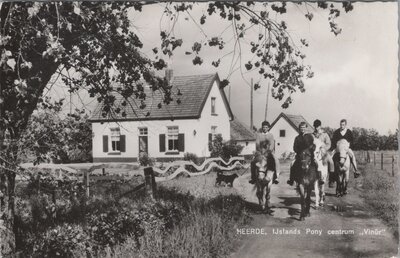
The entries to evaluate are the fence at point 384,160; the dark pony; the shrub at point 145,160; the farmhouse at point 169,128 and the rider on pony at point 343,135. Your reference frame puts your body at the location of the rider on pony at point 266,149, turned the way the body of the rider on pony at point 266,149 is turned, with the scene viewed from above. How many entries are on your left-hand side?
3

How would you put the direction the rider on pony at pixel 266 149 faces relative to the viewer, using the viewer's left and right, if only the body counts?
facing the viewer

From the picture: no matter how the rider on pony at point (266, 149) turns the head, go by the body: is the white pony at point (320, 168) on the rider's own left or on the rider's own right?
on the rider's own left

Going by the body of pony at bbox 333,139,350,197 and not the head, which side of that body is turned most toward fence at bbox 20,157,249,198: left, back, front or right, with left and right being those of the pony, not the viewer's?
right

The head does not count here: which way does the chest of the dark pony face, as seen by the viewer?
toward the camera

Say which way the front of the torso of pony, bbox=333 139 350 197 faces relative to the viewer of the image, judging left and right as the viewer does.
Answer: facing the viewer

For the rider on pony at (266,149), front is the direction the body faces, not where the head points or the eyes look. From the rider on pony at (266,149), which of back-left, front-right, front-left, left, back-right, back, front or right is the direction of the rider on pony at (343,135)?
left

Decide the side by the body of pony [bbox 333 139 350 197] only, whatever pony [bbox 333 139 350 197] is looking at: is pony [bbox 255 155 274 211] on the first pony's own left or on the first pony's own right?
on the first pony's own right

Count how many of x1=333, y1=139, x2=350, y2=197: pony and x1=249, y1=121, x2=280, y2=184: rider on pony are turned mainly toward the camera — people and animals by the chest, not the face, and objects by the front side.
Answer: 2

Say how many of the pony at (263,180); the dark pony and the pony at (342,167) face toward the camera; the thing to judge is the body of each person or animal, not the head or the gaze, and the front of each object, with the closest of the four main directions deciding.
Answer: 3
